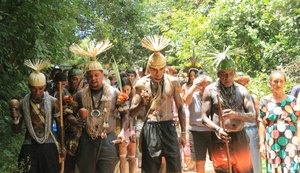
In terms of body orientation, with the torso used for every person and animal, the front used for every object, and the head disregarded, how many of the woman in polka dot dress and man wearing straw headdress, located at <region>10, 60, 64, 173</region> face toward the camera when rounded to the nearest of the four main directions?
2

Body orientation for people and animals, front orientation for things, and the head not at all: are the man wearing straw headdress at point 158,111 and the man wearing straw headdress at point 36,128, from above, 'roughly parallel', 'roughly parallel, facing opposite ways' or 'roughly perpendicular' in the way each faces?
roughly parallel

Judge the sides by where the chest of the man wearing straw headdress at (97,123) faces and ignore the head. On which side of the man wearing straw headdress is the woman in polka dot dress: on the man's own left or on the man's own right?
on the man's own left

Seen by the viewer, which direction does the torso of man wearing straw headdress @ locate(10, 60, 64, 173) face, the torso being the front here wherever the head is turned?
toward the camera

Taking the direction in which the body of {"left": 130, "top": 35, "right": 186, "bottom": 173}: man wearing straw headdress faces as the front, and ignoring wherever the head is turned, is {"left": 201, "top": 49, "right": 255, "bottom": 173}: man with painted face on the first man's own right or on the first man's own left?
on the first man's own left

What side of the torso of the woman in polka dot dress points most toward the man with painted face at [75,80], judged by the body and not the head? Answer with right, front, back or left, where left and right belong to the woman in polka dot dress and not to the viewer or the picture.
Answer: right

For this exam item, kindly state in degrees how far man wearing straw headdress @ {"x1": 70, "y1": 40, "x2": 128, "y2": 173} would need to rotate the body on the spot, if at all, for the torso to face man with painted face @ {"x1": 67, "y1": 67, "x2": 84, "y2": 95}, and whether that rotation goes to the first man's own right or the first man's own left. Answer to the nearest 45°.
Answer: approximately 180°

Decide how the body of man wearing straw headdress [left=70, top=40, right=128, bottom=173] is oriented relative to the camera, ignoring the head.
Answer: toward the camera

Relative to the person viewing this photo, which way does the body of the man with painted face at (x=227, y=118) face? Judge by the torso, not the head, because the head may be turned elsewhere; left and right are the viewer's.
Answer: facing the viewer

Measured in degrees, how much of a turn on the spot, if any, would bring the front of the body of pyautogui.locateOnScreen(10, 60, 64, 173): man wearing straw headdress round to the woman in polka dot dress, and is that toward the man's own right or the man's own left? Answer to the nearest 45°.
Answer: approximately 90° to the man's own left

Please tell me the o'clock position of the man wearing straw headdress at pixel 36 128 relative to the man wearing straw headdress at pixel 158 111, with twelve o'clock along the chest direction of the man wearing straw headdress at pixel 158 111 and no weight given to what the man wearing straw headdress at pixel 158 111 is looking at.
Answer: the man wearing straw headdress at pixel 36 128 is roughly at 3 o'clock from the man wearing straw headdress at pixel 158 111.

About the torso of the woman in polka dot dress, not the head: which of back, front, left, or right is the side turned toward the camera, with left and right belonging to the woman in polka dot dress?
front

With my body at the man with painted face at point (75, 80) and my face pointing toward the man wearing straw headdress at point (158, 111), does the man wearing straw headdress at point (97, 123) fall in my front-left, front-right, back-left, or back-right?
front-right

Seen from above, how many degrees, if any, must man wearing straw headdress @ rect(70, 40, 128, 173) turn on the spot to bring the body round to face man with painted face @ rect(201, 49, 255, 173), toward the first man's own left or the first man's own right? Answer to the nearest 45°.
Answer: approximately 90° to the first man's own left

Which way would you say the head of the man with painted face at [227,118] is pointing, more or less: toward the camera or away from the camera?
toward the camera

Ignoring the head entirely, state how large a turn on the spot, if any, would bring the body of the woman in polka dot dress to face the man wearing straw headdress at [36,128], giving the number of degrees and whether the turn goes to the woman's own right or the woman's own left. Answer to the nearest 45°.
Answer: approximately 45° to the woman's own right
